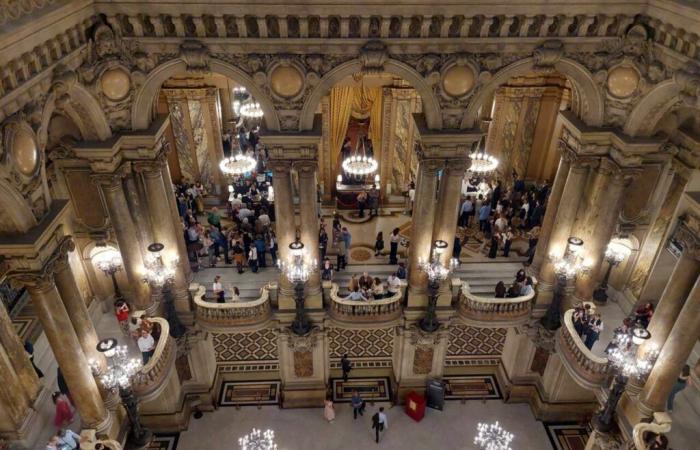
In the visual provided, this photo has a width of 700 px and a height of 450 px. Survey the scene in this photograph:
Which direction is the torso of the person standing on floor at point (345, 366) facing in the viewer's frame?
away from the camera

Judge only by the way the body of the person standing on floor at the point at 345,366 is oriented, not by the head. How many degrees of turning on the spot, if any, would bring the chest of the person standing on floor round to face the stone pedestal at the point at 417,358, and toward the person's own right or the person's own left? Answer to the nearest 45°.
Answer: approximately 90° to the person's own right

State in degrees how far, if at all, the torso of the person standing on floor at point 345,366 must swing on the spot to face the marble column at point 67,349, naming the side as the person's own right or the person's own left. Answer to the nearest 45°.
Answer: approximately 135° to the person's own left
